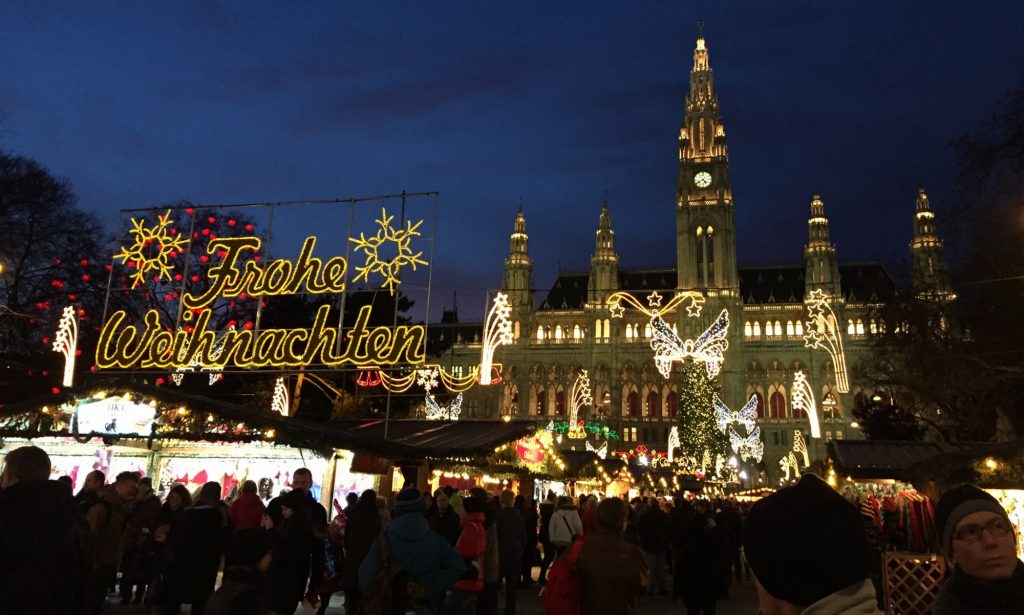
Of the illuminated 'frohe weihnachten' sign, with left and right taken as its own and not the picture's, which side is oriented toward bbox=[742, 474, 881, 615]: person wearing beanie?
front

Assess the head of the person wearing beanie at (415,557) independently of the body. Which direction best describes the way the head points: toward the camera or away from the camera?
away from the camera

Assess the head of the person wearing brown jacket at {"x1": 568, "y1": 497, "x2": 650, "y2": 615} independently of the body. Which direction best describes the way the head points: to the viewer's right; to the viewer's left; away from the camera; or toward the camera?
away from the camera

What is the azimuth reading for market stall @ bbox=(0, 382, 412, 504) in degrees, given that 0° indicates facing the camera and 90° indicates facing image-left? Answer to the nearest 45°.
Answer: approximately 0°

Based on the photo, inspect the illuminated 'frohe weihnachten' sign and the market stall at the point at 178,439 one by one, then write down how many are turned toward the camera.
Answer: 2

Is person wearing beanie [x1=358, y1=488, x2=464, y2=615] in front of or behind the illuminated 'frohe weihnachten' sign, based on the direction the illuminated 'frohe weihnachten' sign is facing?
in front

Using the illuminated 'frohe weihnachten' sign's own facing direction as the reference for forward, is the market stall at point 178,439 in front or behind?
in front

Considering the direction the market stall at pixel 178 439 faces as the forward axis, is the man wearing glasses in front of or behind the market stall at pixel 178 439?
in front

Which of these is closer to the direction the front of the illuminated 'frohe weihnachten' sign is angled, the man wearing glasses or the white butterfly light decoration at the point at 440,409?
the man wearing glasses

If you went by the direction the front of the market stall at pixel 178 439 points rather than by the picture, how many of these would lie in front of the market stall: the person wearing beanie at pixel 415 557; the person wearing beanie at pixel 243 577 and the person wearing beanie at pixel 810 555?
3
